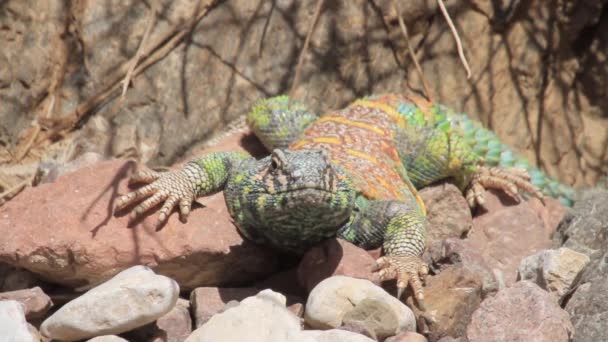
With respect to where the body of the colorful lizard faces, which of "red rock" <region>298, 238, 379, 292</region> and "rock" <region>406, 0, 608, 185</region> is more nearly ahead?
the red rock

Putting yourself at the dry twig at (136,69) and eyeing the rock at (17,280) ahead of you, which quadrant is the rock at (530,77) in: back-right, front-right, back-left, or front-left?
back-left

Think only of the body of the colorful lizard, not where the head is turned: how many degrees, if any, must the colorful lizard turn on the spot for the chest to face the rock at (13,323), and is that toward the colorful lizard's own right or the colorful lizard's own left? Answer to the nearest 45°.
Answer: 0° — it already faces it

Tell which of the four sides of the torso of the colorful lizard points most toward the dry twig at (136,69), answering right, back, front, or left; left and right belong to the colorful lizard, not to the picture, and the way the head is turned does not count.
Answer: right

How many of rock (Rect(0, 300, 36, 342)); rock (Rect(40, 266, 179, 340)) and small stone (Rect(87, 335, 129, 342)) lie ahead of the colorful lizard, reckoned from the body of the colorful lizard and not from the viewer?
3

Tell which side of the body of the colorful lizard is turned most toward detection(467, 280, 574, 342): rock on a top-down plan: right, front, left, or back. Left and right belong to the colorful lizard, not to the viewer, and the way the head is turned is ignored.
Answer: left

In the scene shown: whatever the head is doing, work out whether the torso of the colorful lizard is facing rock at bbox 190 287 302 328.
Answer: yes

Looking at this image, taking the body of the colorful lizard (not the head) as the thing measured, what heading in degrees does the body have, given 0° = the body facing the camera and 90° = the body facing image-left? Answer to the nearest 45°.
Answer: approximately 45°

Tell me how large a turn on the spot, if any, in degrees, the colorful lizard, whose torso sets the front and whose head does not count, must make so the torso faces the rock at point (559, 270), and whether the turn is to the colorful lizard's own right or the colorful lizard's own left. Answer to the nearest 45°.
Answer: approximately 90° to the colorful lizard's own left
